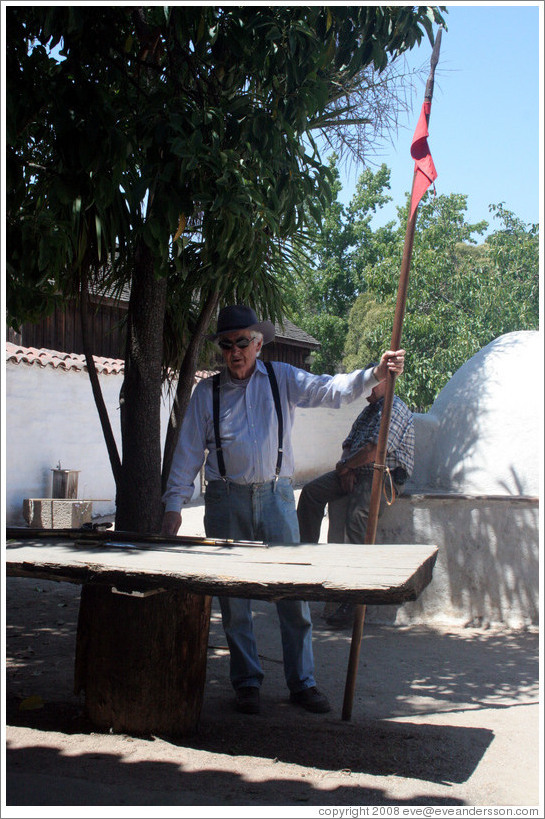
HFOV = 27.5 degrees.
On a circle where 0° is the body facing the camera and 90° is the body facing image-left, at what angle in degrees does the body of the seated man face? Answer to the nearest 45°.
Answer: approximately 45°

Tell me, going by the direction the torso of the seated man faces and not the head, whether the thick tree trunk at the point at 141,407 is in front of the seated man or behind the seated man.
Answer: in front

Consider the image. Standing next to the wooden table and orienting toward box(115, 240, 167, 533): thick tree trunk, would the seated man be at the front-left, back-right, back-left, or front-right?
front-right

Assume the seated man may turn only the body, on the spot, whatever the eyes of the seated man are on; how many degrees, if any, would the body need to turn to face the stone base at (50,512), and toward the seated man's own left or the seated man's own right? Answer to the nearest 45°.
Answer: approximately 90° to the seated man's own right

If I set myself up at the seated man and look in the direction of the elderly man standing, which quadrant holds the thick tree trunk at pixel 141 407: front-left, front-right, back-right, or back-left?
front-right

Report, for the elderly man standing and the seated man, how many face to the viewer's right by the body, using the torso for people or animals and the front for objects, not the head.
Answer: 0

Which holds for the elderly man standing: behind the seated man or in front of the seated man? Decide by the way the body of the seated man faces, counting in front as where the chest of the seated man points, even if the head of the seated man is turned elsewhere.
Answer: in front

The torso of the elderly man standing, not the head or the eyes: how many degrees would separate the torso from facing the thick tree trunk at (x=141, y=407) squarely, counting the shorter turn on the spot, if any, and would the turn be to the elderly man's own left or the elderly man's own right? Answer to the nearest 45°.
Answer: approximately 135° to the elderly man's own right

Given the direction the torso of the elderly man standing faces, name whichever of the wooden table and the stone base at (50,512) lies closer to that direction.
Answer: the wooden table

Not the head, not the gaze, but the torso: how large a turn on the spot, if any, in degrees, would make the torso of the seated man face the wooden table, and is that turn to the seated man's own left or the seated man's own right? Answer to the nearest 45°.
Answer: approximately 45° to the seated man's own left

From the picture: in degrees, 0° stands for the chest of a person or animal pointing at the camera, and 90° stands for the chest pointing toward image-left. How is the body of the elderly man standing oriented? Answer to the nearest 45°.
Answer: approximately 0°
